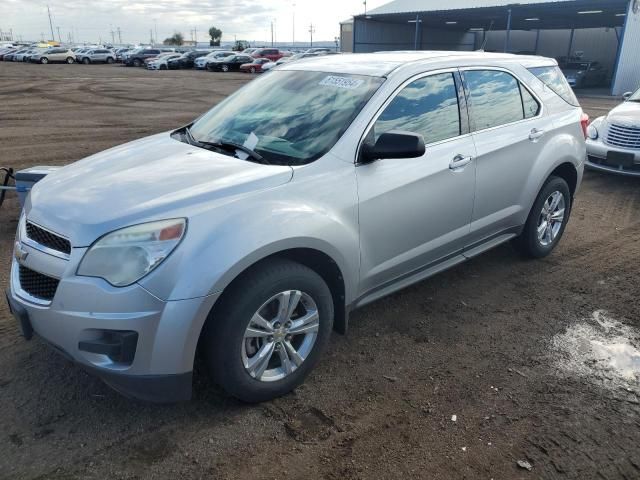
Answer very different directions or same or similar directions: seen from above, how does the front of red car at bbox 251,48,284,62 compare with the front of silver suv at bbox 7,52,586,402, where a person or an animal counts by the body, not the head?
same or similar directions

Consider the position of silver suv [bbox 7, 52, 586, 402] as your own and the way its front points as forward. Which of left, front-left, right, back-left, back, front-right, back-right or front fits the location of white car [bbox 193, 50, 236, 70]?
back-right

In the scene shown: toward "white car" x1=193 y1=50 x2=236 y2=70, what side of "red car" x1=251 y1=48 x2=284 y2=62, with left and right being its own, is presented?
front

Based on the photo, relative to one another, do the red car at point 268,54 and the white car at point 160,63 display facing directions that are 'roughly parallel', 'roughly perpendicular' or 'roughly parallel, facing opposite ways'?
roughly parallel

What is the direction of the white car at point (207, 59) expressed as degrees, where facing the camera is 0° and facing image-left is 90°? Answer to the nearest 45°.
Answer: approximately 45°

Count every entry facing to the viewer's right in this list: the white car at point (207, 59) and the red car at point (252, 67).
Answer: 0

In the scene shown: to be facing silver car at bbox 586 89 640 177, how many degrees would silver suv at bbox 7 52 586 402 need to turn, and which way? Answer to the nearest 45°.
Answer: approximately 180°

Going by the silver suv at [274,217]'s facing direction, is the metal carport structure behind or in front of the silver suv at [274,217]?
behind

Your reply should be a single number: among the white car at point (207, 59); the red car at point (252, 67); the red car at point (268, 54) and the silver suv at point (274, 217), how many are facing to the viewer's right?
0

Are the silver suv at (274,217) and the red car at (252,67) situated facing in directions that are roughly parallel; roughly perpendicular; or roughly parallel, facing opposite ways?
roughly parallel

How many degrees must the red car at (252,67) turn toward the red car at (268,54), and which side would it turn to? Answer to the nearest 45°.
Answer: approximately 135° to its right

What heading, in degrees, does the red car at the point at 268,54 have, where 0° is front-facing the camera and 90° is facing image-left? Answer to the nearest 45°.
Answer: approximately 45°

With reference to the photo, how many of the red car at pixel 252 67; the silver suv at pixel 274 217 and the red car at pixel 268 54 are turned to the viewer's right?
0
